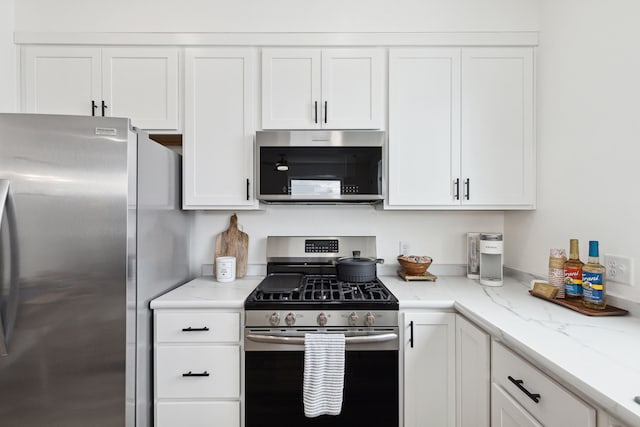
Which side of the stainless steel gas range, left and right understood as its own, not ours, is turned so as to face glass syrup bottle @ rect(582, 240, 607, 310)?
left

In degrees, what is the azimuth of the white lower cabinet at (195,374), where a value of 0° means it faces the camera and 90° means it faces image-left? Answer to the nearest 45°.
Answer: approximately 0°

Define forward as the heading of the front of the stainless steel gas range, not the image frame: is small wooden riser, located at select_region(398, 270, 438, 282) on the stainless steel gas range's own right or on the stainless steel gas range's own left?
on the stainless steel gas range's own left

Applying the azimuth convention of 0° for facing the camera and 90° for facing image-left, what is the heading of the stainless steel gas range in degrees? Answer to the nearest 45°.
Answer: approximately 0°

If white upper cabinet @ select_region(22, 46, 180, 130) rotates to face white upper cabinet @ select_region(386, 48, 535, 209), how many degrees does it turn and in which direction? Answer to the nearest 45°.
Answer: approximately 45° to its left

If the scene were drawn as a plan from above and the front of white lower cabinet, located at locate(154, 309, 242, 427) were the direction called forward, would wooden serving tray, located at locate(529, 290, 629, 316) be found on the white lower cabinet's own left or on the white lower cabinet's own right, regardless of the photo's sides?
on the white lower cabinet's own left
